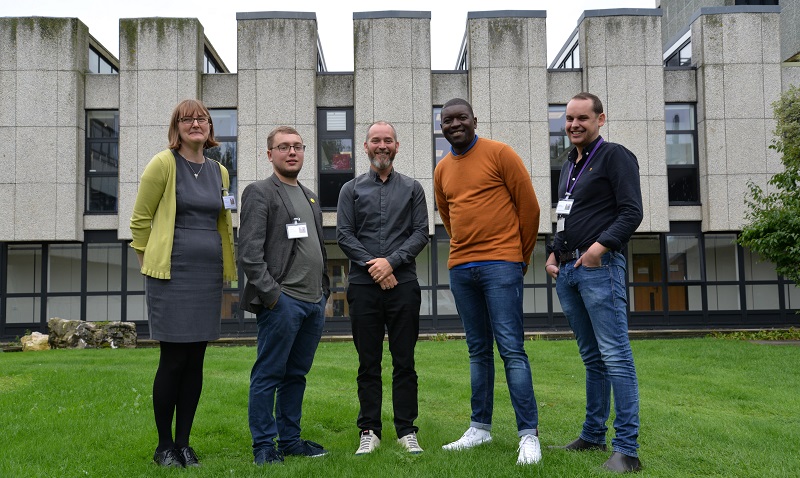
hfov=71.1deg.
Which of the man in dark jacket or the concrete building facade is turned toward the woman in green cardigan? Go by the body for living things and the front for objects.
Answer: the concrete building facade

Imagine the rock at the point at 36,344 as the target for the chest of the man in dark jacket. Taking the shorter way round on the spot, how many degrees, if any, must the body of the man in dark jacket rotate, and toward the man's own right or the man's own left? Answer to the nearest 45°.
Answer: approximately 180°

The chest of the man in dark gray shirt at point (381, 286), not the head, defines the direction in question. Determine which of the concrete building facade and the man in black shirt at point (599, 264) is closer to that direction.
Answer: the man in black shirt

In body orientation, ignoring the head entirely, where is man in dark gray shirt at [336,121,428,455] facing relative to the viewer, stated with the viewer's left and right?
facing the viewer

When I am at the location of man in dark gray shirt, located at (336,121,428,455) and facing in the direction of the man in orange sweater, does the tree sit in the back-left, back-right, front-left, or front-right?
front-left

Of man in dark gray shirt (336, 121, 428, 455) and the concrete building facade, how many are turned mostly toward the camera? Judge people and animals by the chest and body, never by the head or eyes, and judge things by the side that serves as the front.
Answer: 2

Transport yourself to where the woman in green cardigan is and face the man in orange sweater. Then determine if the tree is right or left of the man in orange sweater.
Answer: left

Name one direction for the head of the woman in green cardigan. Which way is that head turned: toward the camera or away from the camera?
toward the camera

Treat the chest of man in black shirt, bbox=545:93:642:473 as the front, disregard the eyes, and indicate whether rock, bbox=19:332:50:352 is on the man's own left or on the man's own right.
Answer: on the man's own right

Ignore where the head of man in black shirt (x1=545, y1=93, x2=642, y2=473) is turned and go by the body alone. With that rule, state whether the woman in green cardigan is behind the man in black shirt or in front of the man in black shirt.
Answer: in front

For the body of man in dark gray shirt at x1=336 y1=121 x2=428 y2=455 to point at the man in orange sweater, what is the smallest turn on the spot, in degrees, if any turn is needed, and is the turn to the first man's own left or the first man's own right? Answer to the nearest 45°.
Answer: approximately 90° to the first man's own left

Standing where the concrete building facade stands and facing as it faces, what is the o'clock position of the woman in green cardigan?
The woman in green cardigan is roughly at 12 o'clock from the concrete building facade.

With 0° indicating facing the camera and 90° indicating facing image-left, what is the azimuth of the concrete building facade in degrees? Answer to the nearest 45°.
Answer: approximately 0°

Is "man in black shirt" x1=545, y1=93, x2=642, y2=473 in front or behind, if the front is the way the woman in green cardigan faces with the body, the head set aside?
in front

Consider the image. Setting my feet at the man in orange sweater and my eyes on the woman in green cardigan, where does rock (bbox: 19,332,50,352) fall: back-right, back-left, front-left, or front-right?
front-right

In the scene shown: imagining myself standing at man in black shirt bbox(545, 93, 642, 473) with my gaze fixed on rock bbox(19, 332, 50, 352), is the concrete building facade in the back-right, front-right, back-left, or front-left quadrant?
front-right

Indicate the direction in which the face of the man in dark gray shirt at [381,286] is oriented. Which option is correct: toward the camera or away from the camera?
toward the camera
